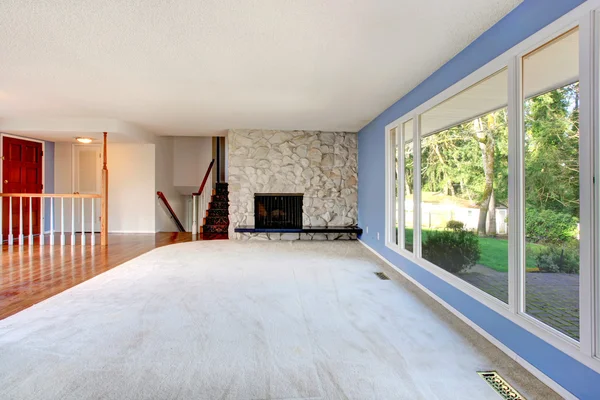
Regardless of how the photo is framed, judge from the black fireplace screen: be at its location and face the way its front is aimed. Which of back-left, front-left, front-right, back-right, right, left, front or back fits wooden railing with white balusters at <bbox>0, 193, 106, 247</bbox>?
right

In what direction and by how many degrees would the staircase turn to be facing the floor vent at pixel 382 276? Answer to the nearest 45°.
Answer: approximately 45° to its left

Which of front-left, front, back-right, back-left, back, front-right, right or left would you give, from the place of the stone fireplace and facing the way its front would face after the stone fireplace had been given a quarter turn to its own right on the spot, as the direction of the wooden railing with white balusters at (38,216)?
front

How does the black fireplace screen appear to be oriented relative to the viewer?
toward the camera

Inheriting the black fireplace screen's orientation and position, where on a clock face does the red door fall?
The red door is roughly at 3 o'clock from the black fireplace screen.

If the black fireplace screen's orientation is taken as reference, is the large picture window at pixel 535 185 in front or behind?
in front

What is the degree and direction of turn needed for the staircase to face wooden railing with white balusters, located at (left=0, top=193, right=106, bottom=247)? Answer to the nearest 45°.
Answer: approximately 90° to its right

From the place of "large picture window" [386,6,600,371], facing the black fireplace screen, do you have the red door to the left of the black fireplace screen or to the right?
left

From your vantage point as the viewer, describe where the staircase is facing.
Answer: facing the viewer

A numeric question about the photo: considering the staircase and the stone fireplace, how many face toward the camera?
2

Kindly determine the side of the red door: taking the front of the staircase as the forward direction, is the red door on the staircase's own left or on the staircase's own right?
on the staircase's own right

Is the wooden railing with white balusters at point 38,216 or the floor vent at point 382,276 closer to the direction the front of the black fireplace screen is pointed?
the floor vent
